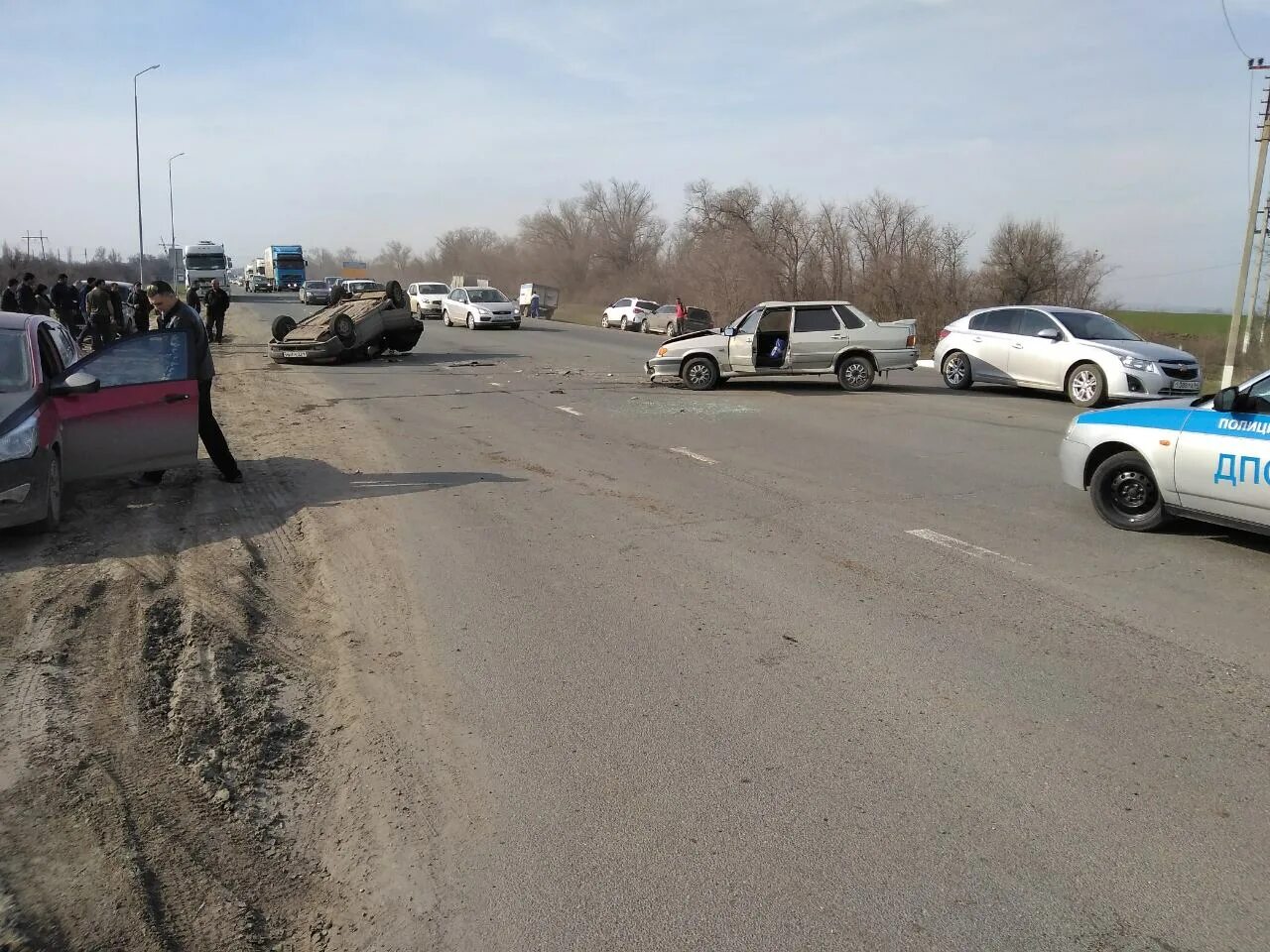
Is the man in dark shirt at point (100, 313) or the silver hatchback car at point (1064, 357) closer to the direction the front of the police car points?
the man in dark shirt

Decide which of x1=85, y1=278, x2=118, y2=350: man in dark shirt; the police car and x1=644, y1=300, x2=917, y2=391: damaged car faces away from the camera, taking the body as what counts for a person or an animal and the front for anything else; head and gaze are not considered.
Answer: the man in dark shirt

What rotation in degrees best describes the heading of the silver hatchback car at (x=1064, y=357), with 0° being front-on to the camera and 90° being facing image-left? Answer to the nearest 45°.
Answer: approximately 315°

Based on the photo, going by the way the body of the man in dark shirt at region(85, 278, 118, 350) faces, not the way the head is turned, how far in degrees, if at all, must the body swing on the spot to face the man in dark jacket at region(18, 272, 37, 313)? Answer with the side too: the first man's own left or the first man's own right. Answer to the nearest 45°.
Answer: approximately 90° to the first man's own left

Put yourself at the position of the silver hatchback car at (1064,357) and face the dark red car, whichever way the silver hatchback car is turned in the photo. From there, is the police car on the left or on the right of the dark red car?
left

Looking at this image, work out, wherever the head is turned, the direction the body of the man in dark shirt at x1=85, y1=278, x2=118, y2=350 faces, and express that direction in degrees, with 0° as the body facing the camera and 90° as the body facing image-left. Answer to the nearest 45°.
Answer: approximately 180°

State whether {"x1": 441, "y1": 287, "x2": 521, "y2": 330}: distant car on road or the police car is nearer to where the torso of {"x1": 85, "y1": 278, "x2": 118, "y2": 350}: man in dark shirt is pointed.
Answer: the distant car on road

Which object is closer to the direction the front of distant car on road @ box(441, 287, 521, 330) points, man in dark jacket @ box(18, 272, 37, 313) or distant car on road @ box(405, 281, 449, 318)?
the man in dark jacket

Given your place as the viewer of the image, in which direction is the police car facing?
facing to the left of the viewer

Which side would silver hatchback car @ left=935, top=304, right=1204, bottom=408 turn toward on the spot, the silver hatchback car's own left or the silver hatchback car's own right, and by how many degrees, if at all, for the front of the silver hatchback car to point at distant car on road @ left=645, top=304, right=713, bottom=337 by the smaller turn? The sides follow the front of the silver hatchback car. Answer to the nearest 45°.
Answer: approximately 180°

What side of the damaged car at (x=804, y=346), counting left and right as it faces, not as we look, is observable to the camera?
left

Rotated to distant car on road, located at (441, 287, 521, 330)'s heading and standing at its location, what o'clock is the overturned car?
The overturned car is roughly at 2 o'clock from the distant car on road.

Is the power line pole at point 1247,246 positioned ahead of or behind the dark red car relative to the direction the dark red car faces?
behind

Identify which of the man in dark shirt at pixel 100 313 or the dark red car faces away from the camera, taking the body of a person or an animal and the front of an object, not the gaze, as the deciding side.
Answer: the man in dark shirt
